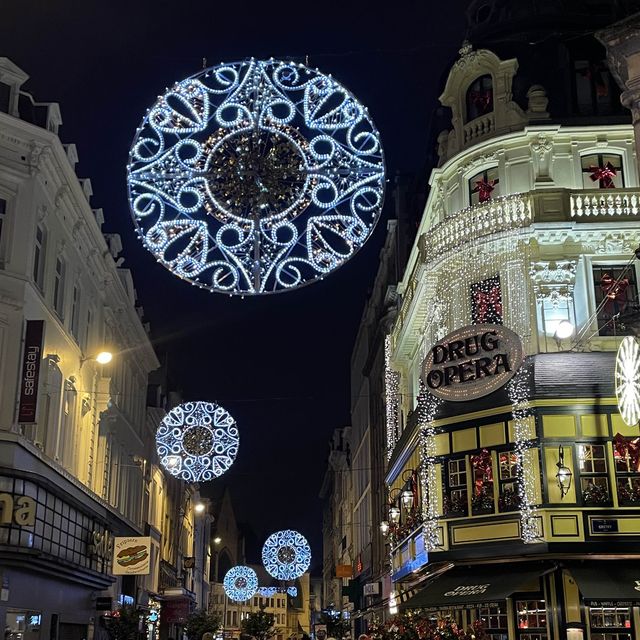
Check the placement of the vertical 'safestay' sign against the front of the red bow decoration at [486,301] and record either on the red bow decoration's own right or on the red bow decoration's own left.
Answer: on the red bow decoration's own right

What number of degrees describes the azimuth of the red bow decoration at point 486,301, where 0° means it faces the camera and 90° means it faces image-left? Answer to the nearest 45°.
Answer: approximately 0°

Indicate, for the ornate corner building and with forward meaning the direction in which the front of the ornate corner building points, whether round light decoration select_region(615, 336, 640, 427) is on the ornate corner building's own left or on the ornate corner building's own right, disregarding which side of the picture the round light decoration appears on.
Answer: on the ornate corner building's own left

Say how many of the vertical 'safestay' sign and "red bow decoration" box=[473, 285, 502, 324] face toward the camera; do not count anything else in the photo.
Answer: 2

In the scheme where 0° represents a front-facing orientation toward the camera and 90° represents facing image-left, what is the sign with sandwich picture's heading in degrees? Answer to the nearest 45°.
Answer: approximately 0°
